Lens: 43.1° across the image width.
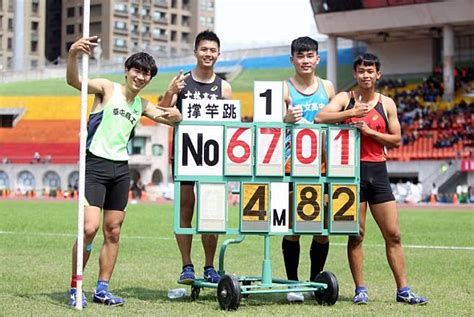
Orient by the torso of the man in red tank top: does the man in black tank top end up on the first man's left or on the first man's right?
on the first man's right

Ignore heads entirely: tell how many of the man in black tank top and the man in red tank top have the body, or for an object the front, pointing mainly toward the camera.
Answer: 2

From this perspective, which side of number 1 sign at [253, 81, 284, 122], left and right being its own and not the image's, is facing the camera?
front

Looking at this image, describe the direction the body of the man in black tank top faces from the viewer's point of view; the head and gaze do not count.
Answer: toward the camera

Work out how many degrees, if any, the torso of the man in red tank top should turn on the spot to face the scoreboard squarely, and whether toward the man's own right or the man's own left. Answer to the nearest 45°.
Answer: approximately 45° to the man's own right

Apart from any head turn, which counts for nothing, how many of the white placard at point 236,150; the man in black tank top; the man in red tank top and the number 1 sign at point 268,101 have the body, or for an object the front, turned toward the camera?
4

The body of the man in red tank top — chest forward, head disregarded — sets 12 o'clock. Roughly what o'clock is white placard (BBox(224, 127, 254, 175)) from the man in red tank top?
The white placard is roughly at 2 o'clock from the man in red tank top.

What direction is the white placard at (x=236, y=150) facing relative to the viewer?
toward the camera
